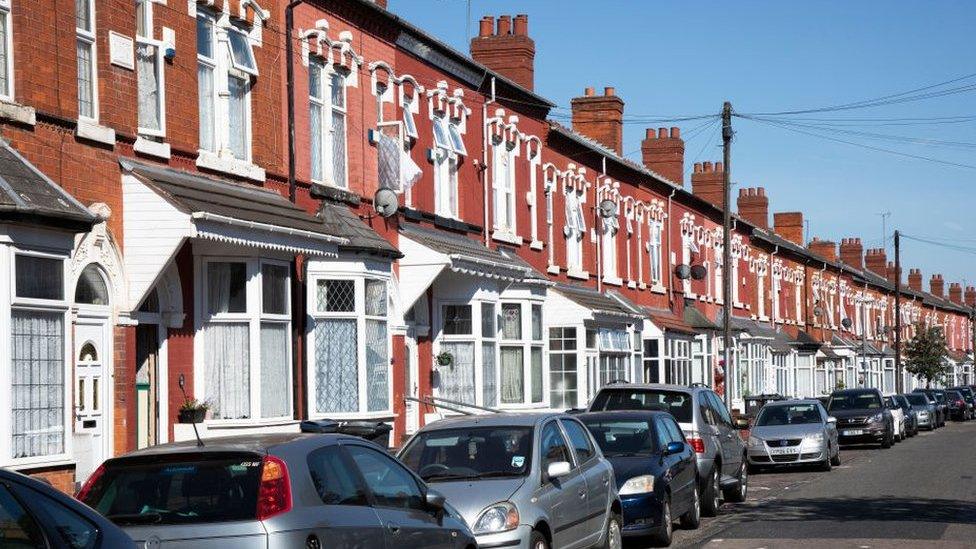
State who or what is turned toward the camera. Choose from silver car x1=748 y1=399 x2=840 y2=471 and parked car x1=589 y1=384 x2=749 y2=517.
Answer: the silver car

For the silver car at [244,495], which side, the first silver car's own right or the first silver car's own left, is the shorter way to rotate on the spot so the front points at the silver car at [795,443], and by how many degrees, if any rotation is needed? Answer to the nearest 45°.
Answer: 0° — it already faces it

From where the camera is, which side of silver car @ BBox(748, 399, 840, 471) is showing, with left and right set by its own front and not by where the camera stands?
front

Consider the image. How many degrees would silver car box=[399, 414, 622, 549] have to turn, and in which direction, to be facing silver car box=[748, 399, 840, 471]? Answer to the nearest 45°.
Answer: approximately 135° to its right

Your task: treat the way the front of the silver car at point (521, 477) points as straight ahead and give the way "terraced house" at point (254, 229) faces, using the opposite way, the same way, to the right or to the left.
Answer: to the left

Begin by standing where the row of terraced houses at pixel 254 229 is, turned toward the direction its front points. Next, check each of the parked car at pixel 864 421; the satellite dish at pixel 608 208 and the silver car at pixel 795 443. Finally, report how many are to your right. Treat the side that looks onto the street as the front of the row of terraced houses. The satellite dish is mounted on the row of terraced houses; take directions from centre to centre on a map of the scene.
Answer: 0

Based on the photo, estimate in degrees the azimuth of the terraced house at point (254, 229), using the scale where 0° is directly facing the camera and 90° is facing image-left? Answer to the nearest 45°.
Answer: approximately 315°

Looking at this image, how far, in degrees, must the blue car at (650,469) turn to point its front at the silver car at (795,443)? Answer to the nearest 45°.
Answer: approximately 135° to its right

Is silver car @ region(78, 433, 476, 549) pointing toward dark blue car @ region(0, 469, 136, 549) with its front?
no

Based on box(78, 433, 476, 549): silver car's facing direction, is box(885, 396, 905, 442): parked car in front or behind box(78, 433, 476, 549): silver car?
in front

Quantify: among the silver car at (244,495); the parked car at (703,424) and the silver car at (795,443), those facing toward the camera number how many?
1

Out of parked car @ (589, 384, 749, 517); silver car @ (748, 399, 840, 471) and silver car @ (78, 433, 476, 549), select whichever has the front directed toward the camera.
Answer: silver car @ (748, 399, 840, 471)

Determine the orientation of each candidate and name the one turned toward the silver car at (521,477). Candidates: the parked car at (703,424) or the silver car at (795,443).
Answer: the silver car at (795,443)

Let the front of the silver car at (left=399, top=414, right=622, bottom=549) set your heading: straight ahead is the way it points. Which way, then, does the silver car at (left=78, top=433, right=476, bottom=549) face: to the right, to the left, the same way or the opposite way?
the opposite way

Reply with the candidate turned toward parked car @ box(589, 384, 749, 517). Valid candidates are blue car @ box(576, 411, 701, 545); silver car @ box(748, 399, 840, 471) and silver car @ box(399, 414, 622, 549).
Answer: silver car @ box(748, 399, 840, 471)

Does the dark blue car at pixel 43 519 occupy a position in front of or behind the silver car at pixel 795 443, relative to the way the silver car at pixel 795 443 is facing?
in front

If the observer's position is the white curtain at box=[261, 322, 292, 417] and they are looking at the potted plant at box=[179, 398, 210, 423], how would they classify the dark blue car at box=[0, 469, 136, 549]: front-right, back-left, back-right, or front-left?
front-left

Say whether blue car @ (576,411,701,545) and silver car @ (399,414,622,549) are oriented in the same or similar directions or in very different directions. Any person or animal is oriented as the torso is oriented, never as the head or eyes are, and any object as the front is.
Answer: same or similar directions

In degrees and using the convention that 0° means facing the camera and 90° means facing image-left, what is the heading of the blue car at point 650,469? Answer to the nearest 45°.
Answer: approximately 45°

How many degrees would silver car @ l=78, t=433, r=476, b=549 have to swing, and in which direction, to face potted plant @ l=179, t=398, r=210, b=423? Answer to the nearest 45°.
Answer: approximately 45° to its left

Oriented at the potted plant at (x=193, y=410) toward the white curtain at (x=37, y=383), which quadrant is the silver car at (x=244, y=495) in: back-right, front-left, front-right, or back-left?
front-left

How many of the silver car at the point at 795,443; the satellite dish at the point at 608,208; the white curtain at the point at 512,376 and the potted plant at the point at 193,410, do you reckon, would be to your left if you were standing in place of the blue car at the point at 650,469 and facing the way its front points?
0
